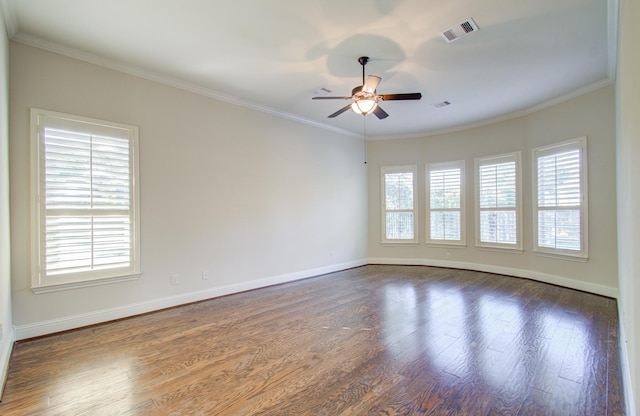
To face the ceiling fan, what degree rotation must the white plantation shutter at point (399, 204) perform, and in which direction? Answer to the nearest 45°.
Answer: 0° — it already faces it

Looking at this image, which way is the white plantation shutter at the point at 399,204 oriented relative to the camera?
toward the camera

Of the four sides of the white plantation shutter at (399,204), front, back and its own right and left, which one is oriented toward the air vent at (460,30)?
front

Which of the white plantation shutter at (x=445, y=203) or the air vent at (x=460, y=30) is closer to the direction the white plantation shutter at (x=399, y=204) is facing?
the air vent

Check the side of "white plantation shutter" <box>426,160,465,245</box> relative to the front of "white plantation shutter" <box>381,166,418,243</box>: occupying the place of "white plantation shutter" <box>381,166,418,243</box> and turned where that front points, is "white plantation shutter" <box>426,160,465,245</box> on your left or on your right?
on your left
